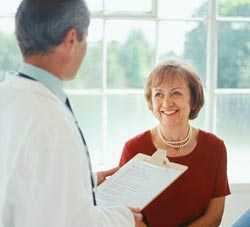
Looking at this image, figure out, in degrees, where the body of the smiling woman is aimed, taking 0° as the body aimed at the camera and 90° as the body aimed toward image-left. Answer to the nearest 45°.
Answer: approximately 0°

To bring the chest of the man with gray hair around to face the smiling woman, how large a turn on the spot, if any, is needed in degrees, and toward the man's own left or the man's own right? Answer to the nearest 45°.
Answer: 0° — they already face them

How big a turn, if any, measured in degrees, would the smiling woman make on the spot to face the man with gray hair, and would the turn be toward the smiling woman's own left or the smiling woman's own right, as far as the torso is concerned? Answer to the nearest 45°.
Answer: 0° — they already face them

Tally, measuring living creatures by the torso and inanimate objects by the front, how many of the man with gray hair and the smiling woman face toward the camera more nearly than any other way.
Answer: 1

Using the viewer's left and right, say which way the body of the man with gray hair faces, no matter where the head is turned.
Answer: facing away from the viewer and to the right of the viewer

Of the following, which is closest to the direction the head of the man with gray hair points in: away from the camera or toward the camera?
away from the camera
